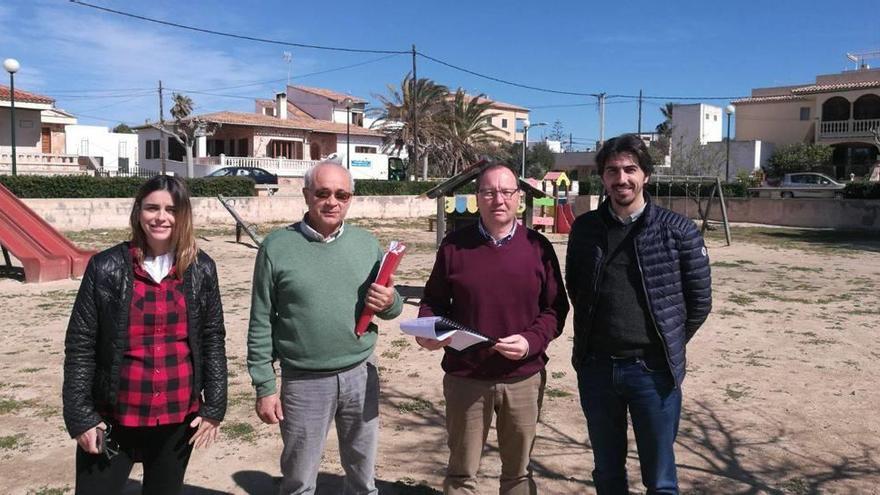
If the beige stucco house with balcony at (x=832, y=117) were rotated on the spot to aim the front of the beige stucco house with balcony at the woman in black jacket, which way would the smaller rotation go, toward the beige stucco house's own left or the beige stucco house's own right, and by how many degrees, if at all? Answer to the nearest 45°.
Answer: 0° — it already faces them

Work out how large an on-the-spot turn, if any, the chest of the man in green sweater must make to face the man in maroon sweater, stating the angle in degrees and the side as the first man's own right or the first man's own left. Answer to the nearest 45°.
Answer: approximately 90° to the first man's own left

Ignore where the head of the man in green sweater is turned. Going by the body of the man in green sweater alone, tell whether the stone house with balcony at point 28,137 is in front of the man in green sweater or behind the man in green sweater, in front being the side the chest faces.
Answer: behind

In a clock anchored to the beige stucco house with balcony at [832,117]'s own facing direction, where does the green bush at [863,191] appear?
The green bush is roughly at 12 o'clock from the beige stucco house with balcony.

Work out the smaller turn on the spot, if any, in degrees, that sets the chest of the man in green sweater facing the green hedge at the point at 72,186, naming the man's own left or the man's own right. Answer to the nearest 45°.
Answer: approximately 180°

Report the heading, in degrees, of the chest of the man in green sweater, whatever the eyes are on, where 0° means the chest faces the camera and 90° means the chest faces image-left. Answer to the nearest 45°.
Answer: approximately 0°
